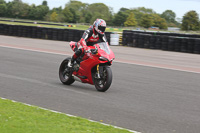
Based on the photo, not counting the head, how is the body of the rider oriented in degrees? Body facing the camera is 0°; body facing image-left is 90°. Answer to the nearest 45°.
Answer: approximately 315°

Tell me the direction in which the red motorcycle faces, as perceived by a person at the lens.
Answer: facing the viewer and to the right of the viewer
